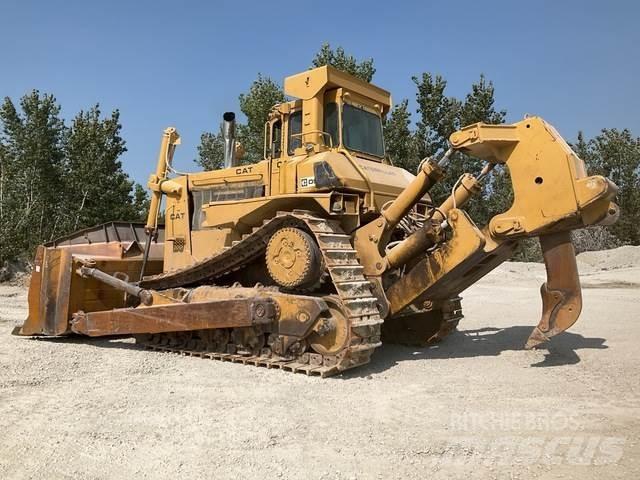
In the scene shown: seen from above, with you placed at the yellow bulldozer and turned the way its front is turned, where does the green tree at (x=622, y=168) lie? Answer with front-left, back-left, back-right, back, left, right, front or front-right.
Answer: right

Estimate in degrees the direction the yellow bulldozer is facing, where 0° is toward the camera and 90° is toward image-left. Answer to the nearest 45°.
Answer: approximately 135°

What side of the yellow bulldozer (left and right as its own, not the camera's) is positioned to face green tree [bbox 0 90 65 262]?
front

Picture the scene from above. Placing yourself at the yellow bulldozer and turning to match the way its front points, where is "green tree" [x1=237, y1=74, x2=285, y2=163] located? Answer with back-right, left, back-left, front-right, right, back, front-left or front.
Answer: front-right

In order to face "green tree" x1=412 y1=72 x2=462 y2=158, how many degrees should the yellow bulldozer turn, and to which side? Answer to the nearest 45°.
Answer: approximately 45° to its right

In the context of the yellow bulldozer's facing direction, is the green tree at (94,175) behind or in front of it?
in front

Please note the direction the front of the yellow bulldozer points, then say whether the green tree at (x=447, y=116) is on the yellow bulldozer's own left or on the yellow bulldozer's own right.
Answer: on the yellow bulldozer's own right
